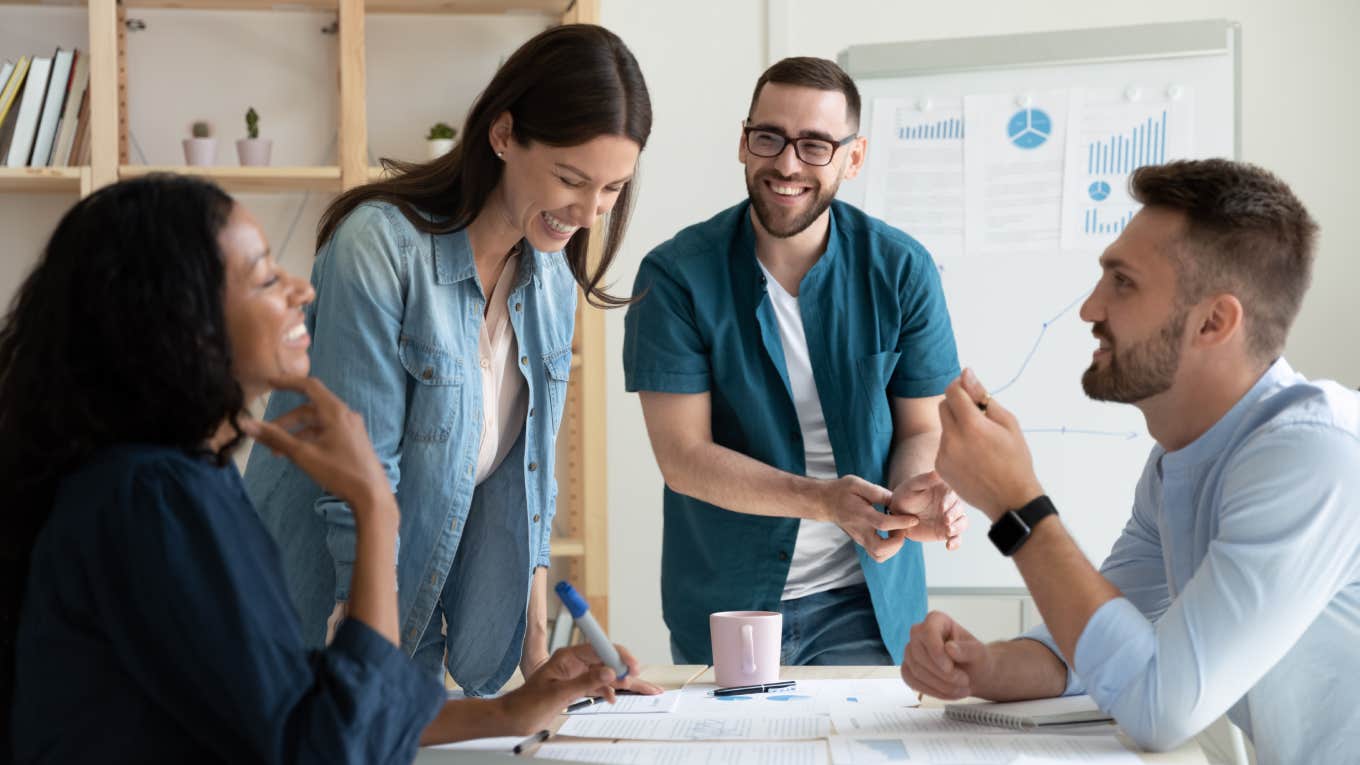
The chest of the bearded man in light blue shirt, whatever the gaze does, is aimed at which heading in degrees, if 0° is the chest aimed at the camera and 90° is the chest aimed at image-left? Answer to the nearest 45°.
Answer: approximately 90°

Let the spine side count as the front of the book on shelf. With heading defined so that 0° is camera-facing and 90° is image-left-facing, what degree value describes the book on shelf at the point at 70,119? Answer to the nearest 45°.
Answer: approximately 0°

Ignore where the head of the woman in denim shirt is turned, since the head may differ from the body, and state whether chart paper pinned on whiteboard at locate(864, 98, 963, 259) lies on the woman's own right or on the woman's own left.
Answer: on the woman's own left

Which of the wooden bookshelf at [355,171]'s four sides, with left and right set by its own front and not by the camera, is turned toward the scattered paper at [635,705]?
front

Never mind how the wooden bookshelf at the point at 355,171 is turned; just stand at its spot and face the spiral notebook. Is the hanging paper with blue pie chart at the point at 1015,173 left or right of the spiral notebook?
left

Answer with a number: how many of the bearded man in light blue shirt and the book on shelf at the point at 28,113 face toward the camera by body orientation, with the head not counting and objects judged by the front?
1

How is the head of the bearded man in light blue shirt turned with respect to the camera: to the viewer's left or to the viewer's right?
to the viewer's left

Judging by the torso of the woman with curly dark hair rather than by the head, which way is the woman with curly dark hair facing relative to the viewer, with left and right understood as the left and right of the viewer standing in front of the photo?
facing to the right of the viewer

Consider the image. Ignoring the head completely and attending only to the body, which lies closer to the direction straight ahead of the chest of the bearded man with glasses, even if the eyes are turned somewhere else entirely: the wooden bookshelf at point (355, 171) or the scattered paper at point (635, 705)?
the scattered paper

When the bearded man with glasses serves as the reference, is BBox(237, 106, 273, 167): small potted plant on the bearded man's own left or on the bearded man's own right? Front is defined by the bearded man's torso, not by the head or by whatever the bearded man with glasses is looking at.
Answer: on the bearded man's own right
